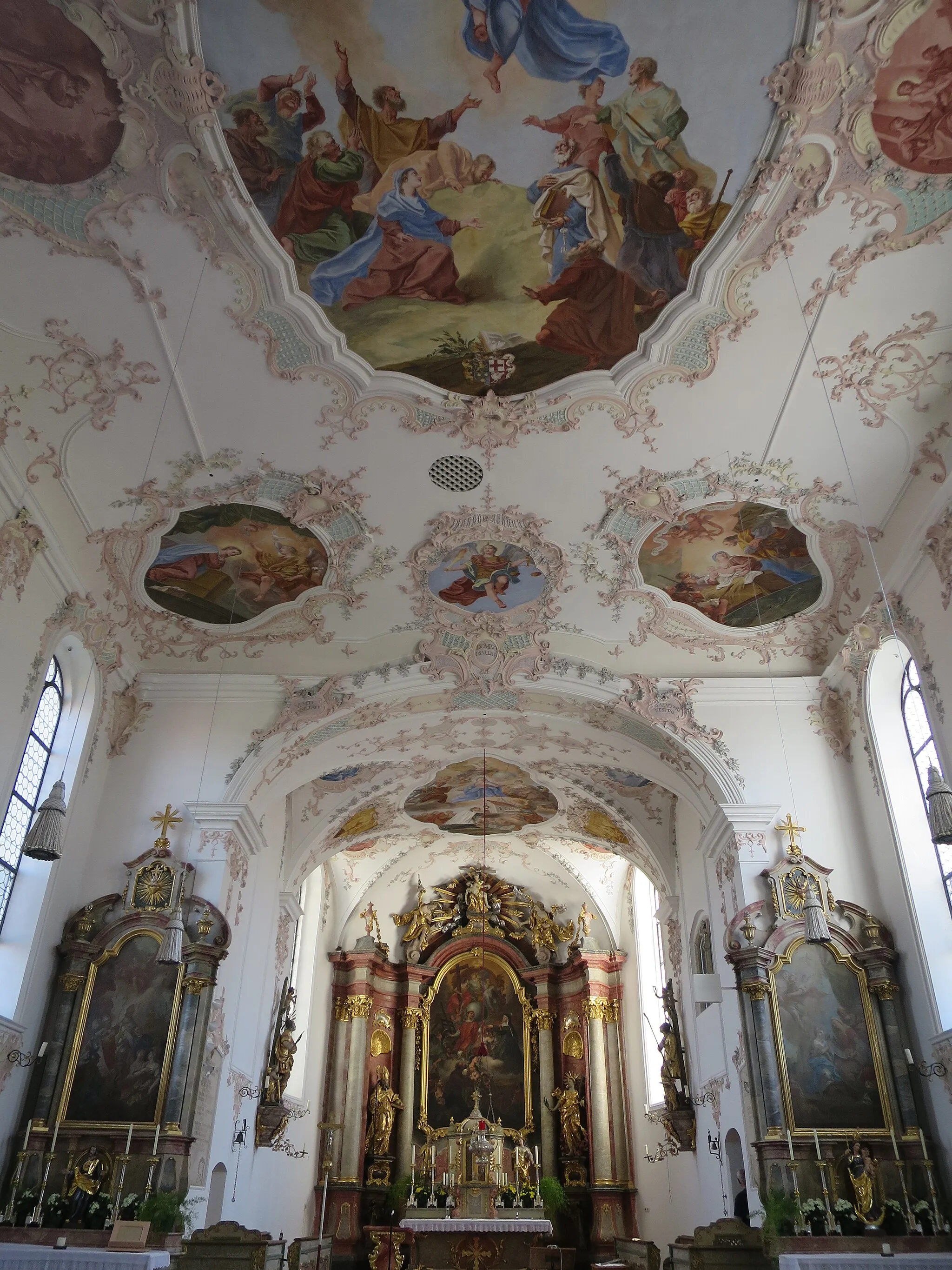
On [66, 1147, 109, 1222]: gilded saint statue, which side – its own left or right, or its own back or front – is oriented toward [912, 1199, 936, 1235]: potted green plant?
left

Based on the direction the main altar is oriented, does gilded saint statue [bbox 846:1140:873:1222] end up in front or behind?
in front

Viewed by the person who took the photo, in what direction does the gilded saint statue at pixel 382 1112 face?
facing the viewer

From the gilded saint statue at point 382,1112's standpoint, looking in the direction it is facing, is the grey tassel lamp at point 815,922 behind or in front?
in front

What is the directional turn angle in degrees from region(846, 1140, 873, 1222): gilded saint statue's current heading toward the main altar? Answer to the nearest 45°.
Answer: approximately 135° to its right

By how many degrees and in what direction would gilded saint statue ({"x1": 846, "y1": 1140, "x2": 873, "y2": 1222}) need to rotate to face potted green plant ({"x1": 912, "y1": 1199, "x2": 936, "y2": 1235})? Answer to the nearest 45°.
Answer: approximately 90° to its left

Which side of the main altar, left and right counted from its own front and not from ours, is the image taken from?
front

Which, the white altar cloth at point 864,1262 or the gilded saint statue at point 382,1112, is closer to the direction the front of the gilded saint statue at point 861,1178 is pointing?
the white altar cloth

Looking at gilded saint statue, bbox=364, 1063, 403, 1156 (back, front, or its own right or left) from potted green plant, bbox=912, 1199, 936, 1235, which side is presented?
front

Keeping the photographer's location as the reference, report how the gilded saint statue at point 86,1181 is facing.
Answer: facing the viewer
